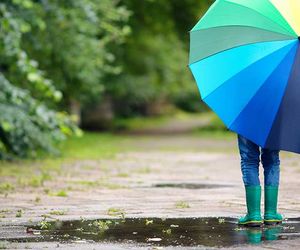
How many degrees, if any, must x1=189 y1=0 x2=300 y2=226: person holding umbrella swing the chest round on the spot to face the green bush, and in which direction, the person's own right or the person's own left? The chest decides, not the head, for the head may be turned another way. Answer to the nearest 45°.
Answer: approximately 135° to the person's own right

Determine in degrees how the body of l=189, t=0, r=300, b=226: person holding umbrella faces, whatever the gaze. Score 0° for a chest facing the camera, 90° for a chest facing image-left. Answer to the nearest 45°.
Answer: approximately 0°

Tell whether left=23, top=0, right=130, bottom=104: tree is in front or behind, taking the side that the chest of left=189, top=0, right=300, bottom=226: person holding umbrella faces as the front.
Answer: behind
